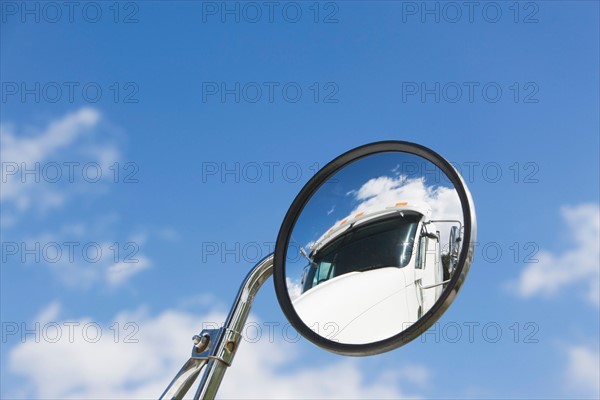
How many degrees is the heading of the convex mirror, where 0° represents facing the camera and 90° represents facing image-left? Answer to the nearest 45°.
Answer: approximately 45°
